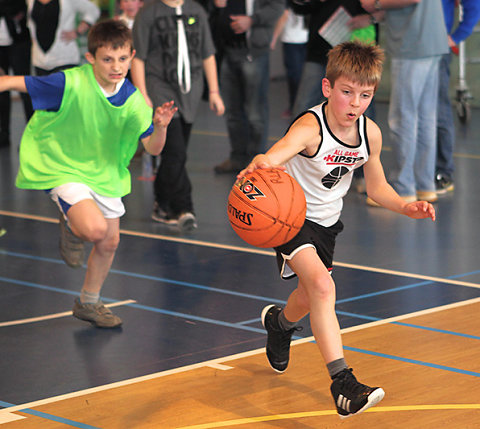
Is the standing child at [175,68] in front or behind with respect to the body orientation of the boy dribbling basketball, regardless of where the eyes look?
behind
